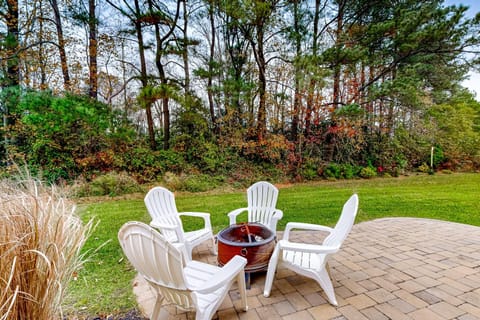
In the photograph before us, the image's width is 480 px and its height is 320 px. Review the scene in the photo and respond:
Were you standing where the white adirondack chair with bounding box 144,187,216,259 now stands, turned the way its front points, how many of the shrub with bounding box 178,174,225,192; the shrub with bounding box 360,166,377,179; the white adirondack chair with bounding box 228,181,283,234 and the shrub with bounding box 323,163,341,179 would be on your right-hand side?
0

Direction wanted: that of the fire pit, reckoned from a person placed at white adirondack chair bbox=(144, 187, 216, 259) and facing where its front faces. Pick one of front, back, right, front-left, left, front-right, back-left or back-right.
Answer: front

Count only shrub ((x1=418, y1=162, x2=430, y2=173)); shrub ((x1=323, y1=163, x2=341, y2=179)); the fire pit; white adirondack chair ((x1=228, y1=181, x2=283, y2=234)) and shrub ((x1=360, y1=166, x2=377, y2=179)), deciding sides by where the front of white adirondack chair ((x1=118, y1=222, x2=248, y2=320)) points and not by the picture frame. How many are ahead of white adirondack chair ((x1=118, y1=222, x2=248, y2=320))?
5

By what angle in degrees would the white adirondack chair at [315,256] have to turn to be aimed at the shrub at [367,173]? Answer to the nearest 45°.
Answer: approximately 90° to its right

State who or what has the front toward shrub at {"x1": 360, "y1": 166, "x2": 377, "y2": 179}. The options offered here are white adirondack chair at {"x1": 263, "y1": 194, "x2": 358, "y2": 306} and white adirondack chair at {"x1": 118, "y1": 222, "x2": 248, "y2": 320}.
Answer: white adirondack chair at {"x1": 118, "y1": 222, "x2": 248, "y2": 320}

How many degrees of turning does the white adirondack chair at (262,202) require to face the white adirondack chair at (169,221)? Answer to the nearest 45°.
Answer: approximately 45° to its right

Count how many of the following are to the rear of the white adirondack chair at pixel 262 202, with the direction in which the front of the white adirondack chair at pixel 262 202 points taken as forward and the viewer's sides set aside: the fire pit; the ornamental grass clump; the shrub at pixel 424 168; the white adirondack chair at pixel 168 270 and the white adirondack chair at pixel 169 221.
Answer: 1

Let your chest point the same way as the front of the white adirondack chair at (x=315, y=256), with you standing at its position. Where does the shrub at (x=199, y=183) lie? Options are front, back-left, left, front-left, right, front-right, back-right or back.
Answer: front-right

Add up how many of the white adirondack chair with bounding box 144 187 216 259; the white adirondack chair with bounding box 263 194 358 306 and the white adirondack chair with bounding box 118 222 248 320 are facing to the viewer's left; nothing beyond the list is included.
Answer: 1

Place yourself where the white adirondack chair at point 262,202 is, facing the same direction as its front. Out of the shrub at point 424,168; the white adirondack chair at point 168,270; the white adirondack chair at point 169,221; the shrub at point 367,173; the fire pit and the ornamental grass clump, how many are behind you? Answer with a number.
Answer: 2

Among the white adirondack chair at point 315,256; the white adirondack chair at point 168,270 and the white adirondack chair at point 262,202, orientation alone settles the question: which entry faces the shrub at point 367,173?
the white adirondack chair at point 168,270

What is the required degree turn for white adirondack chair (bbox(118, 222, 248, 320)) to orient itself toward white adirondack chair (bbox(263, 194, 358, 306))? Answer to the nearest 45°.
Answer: approximately 45° to its right

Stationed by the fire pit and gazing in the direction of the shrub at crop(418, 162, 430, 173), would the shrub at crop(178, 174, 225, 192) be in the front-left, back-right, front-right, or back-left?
front-left

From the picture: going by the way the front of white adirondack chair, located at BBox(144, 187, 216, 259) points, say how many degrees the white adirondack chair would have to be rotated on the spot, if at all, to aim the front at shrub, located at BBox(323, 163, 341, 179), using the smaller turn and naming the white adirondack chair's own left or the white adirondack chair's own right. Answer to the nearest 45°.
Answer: approximately 90° to the white adirondack chair's own left

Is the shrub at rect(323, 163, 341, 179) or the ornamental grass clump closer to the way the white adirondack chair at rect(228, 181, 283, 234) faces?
the ornamental grass clump

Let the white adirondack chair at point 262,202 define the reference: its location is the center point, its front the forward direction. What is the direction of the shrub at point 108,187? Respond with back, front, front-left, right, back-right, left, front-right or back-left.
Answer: right

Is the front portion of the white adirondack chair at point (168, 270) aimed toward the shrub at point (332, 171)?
yes

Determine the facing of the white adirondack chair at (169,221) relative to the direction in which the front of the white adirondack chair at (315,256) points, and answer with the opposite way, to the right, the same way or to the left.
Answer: the opposite way

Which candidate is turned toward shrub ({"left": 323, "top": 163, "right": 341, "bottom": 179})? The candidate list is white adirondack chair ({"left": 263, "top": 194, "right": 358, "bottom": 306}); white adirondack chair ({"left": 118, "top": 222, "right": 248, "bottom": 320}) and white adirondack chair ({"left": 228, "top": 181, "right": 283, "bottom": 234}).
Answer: white adirondack chair ({"left": 118, "top": 222, "right": 248, "bottom": 320})

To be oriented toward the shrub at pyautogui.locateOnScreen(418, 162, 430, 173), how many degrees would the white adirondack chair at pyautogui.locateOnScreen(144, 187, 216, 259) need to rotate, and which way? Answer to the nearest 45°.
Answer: approximately 90° to its left

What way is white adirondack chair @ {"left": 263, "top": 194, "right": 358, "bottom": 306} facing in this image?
to the viewer's left

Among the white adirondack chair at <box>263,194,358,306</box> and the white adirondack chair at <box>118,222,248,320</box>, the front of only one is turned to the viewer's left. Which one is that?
the white adirondack chair at <box>263,194,358,306</box>
